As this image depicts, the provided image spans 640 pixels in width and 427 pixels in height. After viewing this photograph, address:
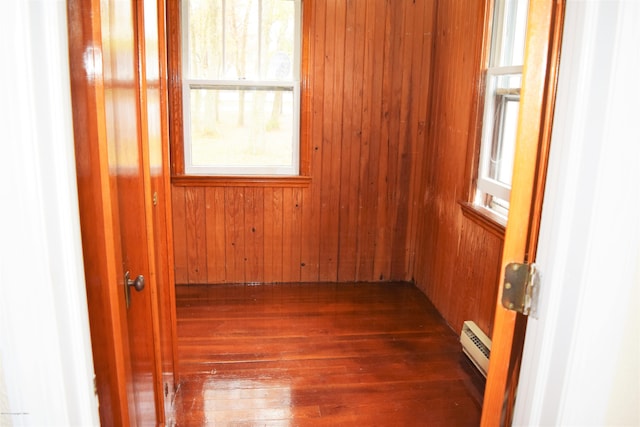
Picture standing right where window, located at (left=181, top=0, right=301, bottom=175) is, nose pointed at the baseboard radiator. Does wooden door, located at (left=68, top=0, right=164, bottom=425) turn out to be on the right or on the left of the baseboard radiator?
right

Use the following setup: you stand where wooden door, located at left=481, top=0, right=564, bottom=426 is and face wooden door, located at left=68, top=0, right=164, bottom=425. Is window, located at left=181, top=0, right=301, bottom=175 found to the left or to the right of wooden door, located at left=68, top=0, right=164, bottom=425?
right

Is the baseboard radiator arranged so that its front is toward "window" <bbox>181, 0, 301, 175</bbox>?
no

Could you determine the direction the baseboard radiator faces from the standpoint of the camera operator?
facing the viewer and to the left of the viewer

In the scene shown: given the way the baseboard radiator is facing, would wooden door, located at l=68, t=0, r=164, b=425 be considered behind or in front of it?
in front

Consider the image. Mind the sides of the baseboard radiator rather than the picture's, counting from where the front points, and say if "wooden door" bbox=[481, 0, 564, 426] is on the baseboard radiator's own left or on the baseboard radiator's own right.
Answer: on the baseboard radiator's own left

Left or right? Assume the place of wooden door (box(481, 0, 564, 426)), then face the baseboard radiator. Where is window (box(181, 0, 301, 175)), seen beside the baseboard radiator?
left

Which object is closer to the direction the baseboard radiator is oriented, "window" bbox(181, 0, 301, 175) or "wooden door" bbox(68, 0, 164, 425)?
the wooden door
